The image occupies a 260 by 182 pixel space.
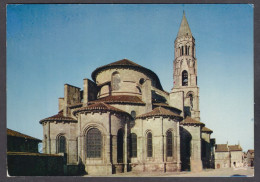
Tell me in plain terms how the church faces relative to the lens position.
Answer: facing away from the viewer and to the right of the viewer
